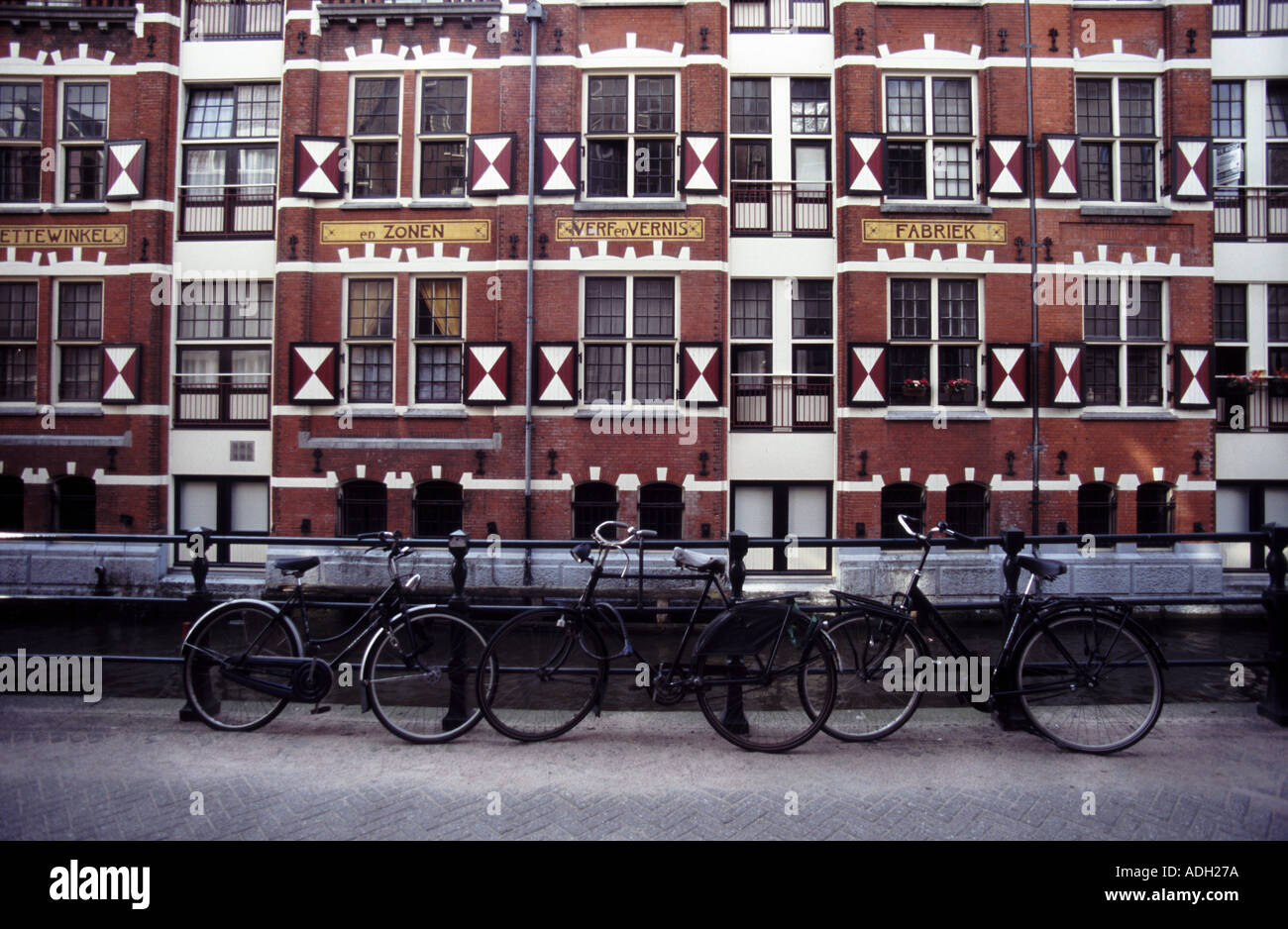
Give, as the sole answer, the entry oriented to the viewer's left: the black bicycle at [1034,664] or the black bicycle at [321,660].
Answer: the black bicycle at [1034,664]

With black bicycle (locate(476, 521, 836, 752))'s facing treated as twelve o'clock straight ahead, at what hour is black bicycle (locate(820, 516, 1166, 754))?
black bicycle (locate(820, 516, 1166, 754)) is roughly at 6 o'clock from black bicycle (locate(476, 521, 836, 752)).

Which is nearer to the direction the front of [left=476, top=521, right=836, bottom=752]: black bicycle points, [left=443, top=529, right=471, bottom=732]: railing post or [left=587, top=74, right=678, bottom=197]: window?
the railing post

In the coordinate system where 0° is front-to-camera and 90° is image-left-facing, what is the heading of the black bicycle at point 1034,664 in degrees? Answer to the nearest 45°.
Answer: approximately 90°

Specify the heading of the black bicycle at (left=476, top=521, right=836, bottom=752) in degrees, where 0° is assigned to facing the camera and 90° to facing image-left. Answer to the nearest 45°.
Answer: approximately 90°

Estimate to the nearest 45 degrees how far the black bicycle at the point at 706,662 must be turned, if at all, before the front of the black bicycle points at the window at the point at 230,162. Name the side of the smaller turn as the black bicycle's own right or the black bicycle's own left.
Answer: approximately 45° to the black bicycle's own right

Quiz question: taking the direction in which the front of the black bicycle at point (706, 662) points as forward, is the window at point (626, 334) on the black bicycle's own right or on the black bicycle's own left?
on the black bicycle's own right

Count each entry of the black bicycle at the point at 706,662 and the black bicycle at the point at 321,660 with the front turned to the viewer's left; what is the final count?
1

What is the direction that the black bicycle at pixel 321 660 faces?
to the viewer's right

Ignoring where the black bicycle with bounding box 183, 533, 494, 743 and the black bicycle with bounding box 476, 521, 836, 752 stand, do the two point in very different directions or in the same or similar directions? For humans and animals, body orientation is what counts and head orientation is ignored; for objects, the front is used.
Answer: very different directions

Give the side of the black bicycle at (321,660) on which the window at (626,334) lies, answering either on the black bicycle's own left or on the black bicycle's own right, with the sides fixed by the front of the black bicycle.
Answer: on the black bicycle's own left

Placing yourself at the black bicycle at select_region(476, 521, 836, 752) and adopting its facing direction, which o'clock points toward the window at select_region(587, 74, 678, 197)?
The window is roughly at 3 o'clock from the black bicycle.
